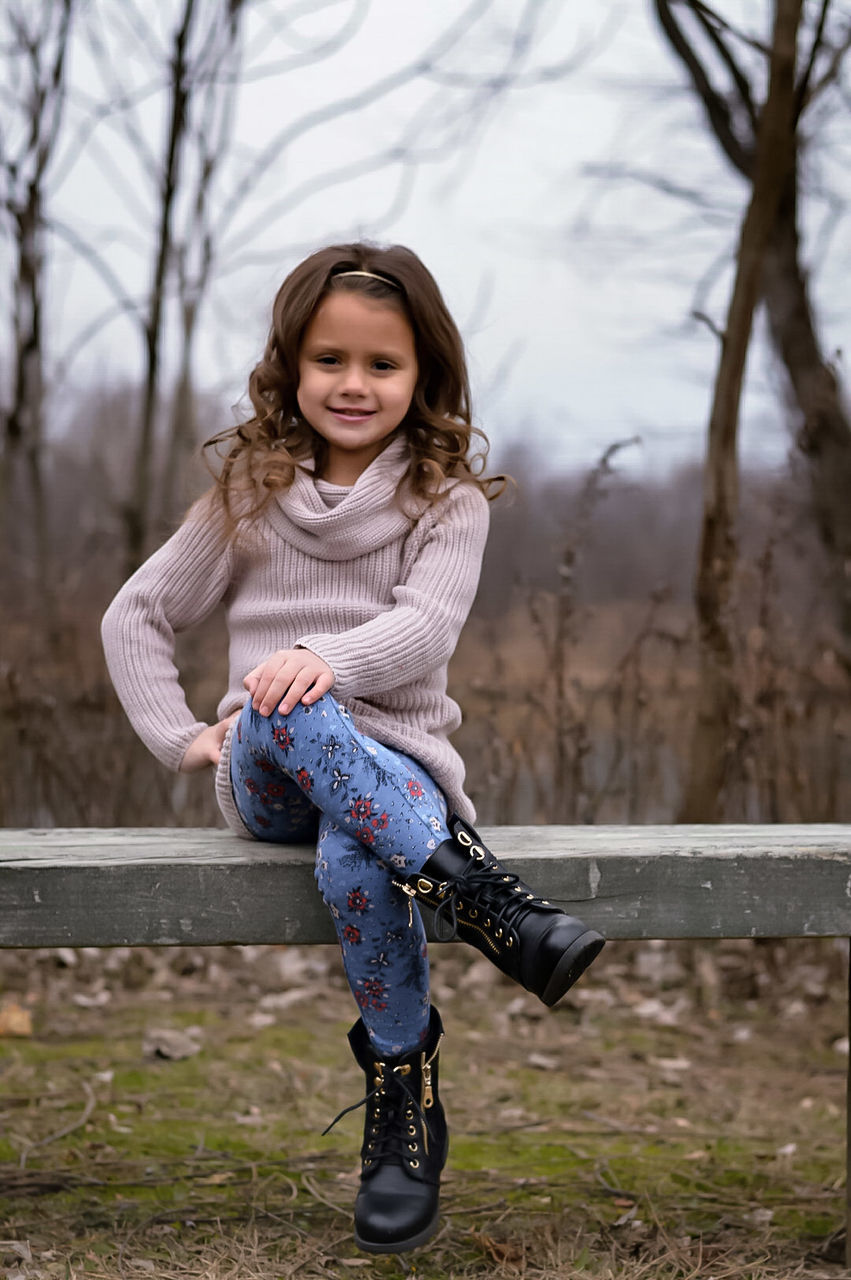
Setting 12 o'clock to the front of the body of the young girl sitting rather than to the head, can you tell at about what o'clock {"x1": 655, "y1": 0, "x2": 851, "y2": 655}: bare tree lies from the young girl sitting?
The bare tree is roughly at 7 o'clock from the young girl sitting.

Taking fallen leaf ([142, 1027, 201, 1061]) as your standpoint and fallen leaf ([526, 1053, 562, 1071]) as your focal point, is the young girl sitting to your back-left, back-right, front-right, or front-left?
front-right

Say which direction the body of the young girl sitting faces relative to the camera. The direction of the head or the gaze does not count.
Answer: toward the camera

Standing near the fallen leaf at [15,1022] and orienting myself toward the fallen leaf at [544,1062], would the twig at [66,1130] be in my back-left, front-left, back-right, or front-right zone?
front-right

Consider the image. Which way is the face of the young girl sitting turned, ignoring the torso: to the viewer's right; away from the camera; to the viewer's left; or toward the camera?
toward the camera
